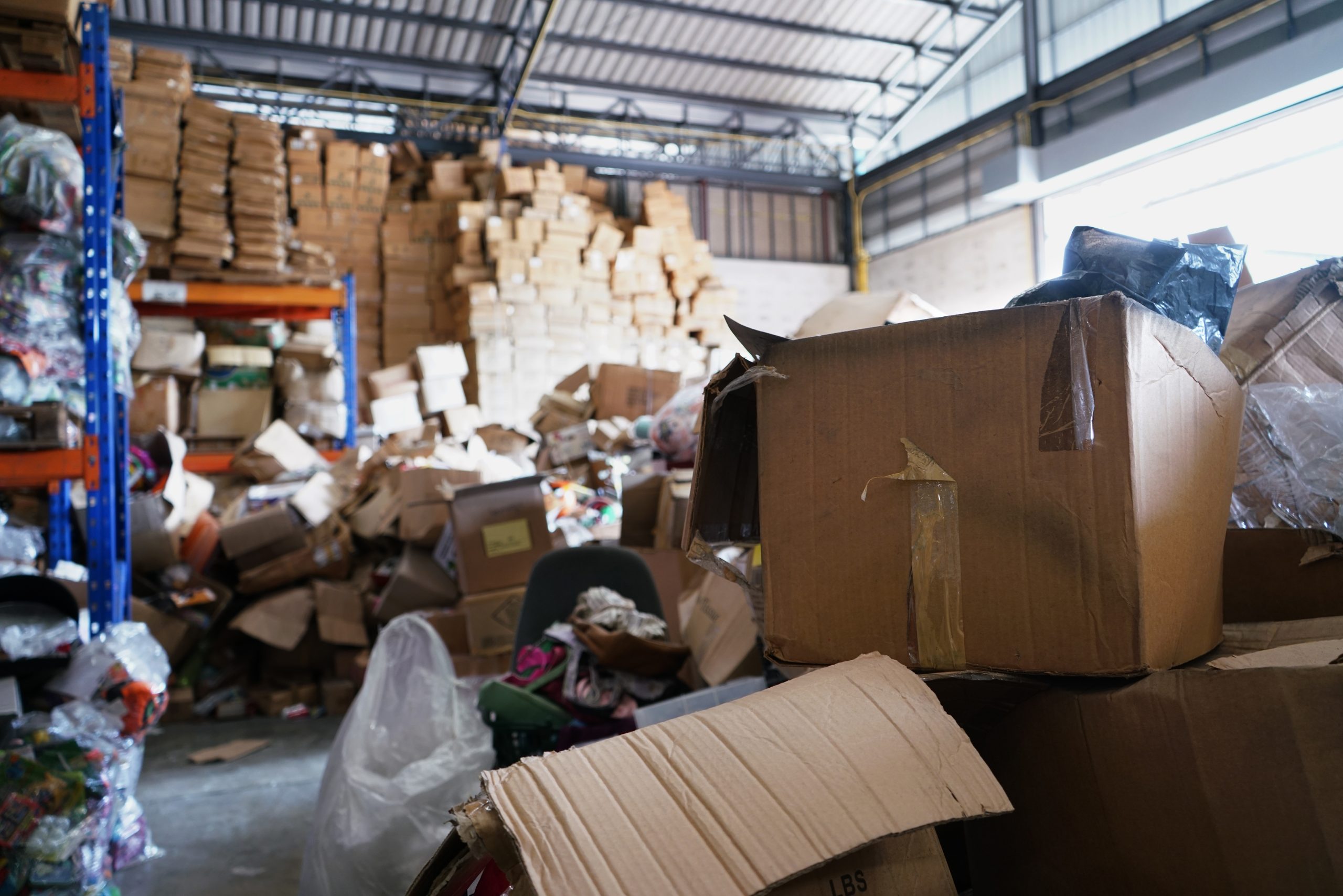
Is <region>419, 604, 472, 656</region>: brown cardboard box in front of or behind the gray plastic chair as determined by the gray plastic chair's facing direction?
behind

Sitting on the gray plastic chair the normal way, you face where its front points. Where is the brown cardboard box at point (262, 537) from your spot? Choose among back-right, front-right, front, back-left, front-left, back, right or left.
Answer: back-right

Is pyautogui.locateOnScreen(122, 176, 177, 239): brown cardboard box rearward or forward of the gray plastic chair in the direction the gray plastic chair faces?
rearward

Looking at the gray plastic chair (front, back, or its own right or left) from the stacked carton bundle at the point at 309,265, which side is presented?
back

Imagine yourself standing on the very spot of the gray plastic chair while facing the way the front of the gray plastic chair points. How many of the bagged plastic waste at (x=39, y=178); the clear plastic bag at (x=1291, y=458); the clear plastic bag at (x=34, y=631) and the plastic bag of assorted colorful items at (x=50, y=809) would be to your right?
3

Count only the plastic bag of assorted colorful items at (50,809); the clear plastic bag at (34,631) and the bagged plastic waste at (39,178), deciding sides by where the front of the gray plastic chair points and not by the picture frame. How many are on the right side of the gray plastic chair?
3

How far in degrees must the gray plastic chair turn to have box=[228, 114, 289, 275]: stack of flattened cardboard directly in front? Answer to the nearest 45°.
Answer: approximately 135° to its right

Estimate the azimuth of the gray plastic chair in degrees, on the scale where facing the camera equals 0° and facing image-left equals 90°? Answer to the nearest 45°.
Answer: approximately 0°

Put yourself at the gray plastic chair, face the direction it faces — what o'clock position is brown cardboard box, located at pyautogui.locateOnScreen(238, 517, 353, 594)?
The brown cardboard box is roughly at 5 o'clock from the gray plastic chair.

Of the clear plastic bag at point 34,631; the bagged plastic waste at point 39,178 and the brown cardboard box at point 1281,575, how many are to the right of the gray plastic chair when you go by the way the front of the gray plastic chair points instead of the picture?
2
